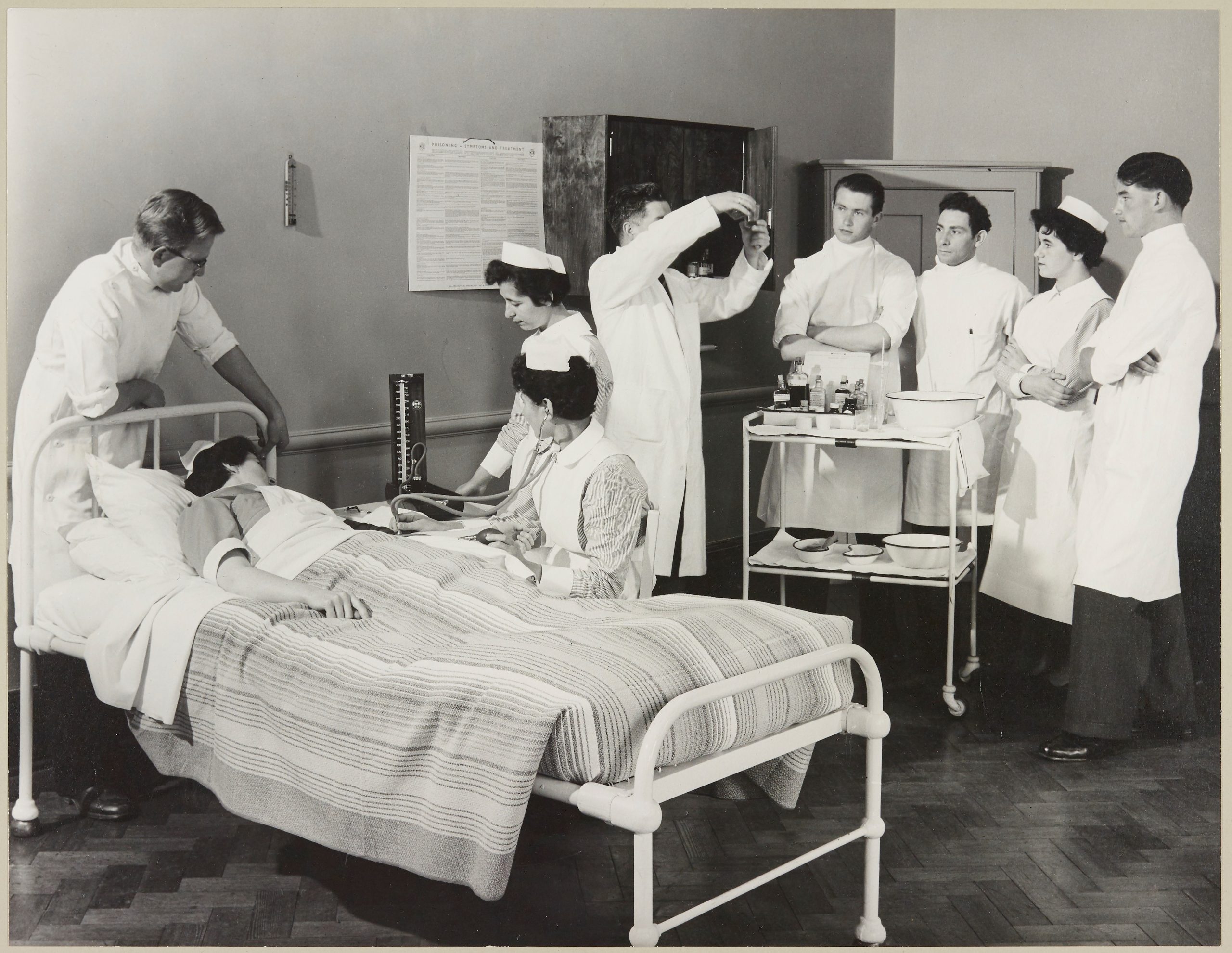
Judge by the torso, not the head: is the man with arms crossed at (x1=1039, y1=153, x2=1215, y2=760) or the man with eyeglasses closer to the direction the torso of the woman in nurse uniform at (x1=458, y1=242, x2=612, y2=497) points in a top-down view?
the man with eyeglasses

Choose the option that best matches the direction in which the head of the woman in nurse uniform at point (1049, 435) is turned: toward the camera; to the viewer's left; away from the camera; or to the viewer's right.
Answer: to the viewer's left

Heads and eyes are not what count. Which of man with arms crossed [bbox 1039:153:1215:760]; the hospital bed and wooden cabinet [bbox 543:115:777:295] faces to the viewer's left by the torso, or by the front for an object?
the man with arms crossed

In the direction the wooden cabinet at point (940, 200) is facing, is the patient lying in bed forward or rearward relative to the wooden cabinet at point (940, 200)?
forward

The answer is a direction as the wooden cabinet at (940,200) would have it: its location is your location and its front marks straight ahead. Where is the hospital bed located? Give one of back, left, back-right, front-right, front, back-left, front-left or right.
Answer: front

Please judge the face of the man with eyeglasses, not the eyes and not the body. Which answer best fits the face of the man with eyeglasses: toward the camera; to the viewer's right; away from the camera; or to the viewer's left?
to the viewer's right

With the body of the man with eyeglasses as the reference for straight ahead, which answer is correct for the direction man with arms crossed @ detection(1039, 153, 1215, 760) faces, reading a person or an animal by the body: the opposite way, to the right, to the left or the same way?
the opposite way

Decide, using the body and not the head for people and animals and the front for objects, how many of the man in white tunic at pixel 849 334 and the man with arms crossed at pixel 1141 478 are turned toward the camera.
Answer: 1

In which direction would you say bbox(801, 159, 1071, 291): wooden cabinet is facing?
toward the camera

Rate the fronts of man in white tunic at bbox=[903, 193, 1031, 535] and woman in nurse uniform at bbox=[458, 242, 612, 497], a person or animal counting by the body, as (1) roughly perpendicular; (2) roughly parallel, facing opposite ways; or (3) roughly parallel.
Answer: roughly parallel

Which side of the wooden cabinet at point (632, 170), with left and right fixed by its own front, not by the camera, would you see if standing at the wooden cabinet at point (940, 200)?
left

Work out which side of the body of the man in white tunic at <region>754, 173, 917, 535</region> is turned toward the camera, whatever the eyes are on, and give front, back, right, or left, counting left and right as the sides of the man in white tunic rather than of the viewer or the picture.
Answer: front

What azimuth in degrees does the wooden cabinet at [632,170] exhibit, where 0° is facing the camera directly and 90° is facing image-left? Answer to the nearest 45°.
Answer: approximately 315°

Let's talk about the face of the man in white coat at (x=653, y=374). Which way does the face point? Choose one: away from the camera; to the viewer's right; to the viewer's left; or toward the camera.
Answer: to the viewer's right

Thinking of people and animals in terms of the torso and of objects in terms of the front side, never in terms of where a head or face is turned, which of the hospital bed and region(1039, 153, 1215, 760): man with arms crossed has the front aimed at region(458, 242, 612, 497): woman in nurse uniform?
the man with arms crossed
